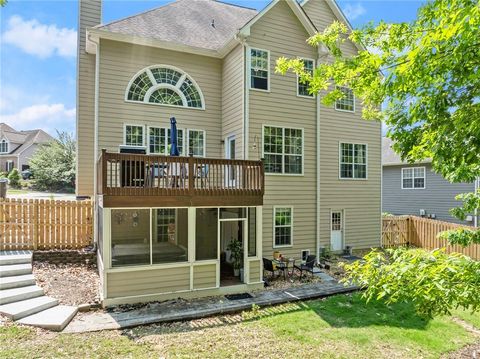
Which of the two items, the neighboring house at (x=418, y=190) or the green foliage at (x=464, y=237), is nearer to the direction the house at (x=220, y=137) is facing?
the neighboring house

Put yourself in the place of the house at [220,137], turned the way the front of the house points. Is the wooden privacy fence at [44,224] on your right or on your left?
on your left

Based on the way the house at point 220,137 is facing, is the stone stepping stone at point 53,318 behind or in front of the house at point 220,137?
behind

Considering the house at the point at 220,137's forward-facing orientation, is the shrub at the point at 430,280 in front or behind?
behind

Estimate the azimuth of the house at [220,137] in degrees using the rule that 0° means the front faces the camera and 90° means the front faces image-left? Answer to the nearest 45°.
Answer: approximately 180°

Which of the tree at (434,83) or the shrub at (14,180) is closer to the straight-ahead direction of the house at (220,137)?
the shrub

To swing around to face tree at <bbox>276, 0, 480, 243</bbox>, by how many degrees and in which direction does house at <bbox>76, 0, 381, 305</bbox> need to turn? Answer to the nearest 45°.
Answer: approximately 180°

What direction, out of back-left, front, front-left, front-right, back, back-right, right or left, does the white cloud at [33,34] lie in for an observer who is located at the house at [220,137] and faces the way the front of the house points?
left

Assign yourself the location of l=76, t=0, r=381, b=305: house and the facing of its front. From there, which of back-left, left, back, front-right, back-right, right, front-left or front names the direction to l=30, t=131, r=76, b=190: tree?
front-left

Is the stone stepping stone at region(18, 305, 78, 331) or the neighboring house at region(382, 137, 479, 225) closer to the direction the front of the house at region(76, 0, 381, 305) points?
the neighboring house

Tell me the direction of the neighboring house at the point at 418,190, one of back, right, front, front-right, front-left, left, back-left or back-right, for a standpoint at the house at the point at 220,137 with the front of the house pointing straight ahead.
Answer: front-right
